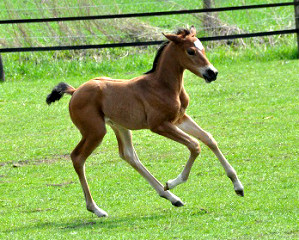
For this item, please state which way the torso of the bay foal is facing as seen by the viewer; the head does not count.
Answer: to the viewer's right
